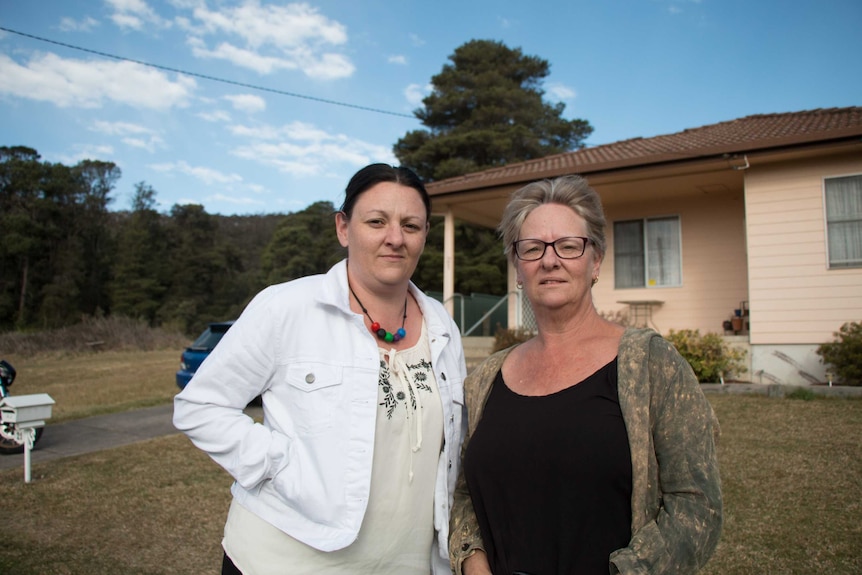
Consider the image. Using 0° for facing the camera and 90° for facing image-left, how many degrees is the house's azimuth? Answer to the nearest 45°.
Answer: approximately 45°

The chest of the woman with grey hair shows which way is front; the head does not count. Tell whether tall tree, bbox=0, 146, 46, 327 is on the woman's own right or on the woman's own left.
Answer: on the woman's own right

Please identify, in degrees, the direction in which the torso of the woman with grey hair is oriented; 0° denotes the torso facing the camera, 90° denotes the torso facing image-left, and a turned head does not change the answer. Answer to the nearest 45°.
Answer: approximately 45°

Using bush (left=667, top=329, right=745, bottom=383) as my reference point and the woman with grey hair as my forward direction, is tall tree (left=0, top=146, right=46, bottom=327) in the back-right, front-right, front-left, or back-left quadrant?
back-right

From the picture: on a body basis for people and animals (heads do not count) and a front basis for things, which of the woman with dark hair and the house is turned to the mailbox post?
the house

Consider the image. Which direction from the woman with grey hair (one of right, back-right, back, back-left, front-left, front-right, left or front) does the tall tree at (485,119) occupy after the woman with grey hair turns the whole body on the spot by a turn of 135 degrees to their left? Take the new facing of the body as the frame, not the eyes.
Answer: left

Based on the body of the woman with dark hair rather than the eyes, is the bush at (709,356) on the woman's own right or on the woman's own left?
on the woman's own left

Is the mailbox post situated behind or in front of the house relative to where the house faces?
in front

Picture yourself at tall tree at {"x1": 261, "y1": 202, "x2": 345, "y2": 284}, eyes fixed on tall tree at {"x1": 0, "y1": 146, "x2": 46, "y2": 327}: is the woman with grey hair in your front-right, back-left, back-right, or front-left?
back-left

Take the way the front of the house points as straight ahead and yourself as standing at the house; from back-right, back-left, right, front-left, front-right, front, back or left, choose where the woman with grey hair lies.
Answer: front-left

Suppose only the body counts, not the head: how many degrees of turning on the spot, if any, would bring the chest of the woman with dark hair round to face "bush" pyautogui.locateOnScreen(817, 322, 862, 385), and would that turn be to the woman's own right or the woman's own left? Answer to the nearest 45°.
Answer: approximately 90° to the woman's own left

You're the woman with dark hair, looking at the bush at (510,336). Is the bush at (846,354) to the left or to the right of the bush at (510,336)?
right
